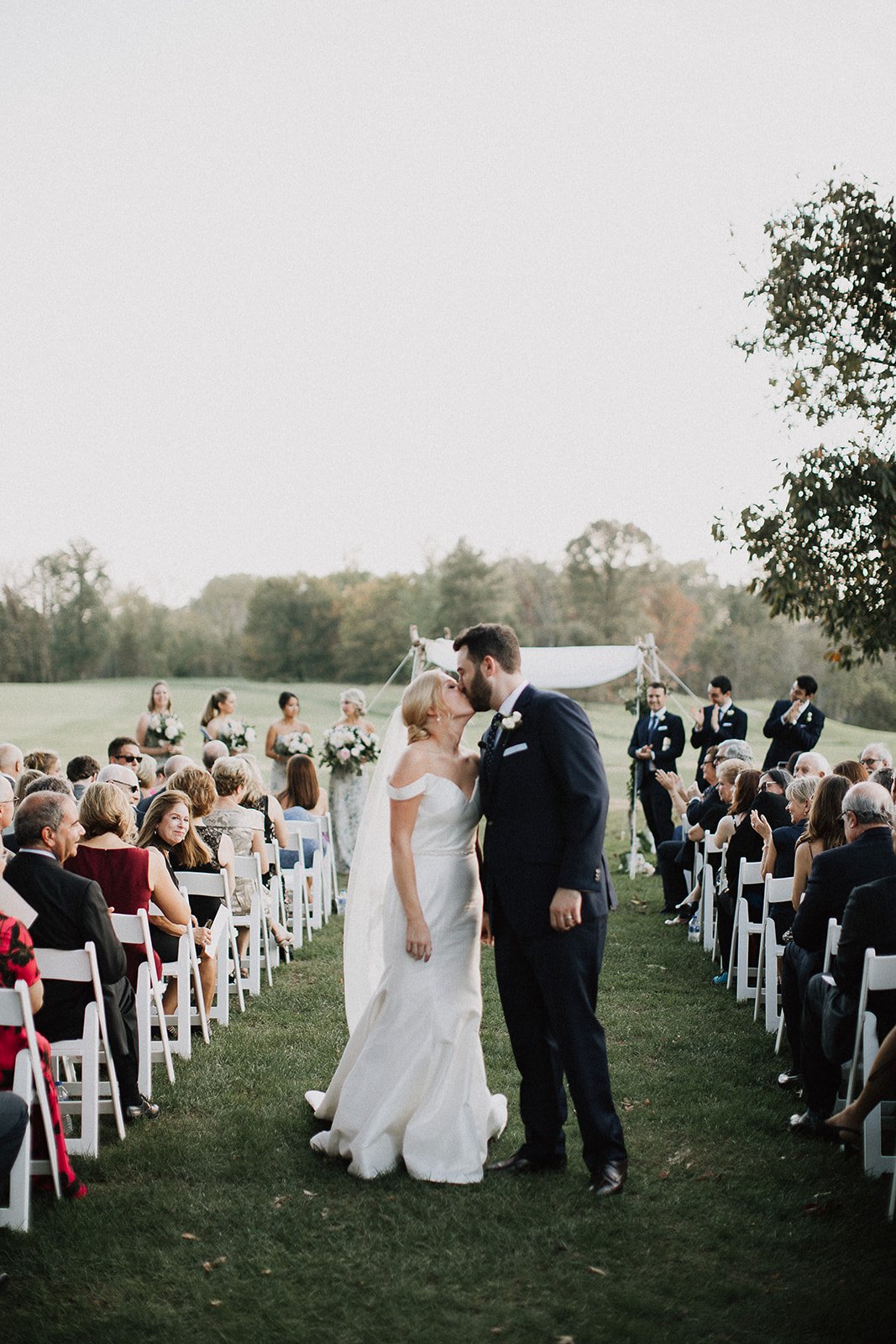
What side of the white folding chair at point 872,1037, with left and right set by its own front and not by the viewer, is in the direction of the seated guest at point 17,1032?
left

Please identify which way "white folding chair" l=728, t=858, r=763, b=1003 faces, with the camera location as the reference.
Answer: facing away from the viewer and to the left of the viewer

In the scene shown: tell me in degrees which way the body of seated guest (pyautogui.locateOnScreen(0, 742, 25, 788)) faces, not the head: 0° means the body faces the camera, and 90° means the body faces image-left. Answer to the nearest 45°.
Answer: approximately 225°

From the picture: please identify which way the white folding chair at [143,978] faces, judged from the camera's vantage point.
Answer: facing away from the viewer and to the right of the viewer

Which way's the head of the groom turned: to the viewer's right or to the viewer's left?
to the viewer's left

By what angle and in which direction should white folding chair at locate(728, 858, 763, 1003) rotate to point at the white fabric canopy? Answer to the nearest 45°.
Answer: approximately 45° to its right

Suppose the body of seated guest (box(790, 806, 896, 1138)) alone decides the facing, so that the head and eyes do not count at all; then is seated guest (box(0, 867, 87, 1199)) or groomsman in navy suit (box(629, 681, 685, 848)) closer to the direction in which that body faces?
the groomsman in navy suit

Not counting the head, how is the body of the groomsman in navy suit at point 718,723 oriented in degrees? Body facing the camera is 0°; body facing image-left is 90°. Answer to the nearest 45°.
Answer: approximately 45°

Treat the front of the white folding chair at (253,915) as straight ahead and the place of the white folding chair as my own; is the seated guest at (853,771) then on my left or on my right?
on my right

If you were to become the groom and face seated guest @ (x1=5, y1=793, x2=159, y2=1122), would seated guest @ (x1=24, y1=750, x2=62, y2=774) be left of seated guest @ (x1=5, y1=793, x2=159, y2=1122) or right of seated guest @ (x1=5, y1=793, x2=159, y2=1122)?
right

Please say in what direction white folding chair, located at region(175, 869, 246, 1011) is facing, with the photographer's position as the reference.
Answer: facing away from the viewer and to the right of the viewer

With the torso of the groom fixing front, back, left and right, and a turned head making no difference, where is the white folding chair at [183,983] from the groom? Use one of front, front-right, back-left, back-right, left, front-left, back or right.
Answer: right
